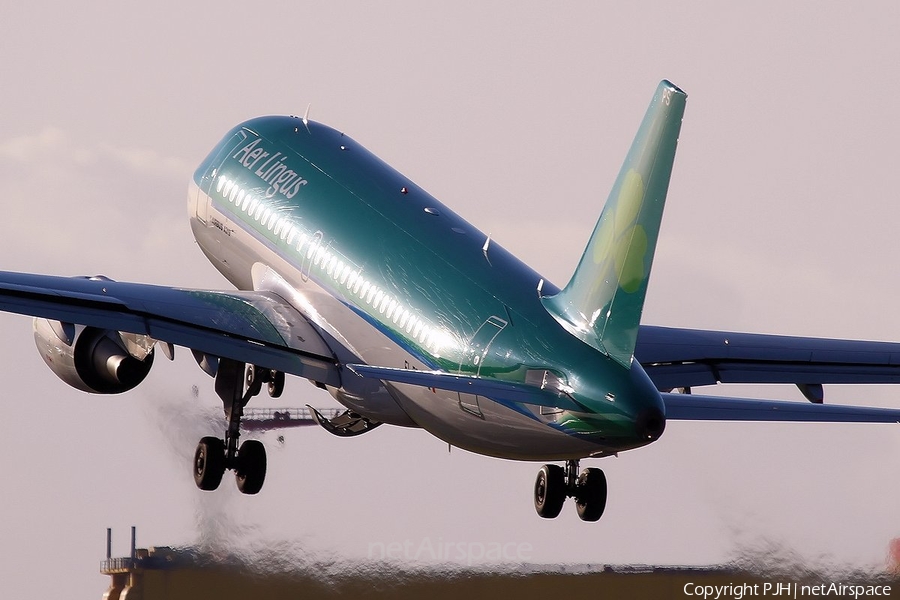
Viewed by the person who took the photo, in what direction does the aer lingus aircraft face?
facing away from the viewer and to the left of the viewer
